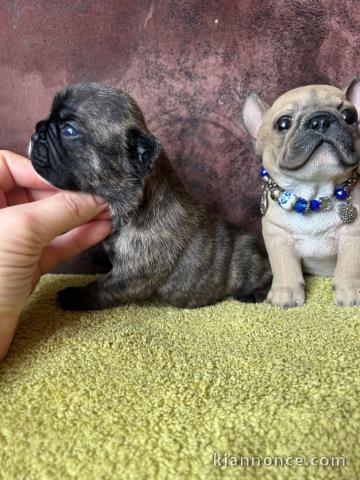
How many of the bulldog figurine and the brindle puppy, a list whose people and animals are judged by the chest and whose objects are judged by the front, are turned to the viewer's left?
1

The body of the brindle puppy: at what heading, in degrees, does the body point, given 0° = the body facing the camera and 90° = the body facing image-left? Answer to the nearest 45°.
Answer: approximately 90°

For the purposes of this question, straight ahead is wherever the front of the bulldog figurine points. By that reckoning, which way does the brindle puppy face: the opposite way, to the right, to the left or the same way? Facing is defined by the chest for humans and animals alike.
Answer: to the right

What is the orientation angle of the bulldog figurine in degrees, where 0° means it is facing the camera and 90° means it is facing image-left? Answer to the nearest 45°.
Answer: approximately 0°
